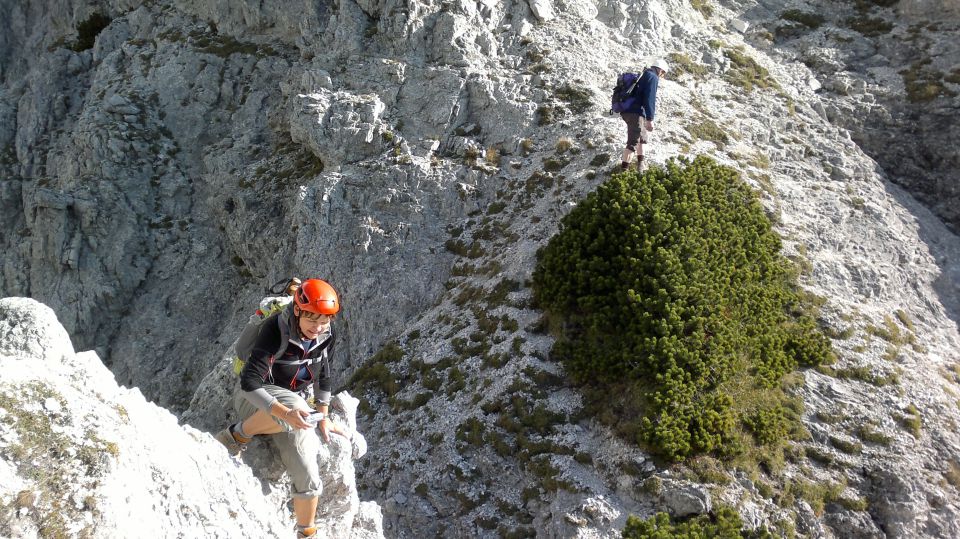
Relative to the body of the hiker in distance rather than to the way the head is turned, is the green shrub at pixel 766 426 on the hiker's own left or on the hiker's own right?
on the hiker's own right

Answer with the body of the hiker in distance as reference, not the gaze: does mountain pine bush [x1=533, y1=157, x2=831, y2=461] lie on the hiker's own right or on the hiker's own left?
on the hiker's own right

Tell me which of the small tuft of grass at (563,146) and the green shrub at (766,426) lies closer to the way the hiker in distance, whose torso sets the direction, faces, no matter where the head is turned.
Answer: the green shrub

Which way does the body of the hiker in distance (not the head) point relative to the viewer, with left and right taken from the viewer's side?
facing to the right of the viewer

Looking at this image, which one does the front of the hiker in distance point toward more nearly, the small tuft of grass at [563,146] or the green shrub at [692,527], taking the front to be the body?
the green shrub

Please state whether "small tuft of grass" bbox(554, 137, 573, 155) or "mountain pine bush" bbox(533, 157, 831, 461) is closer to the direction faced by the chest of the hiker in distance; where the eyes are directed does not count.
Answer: the mountain pine bush
